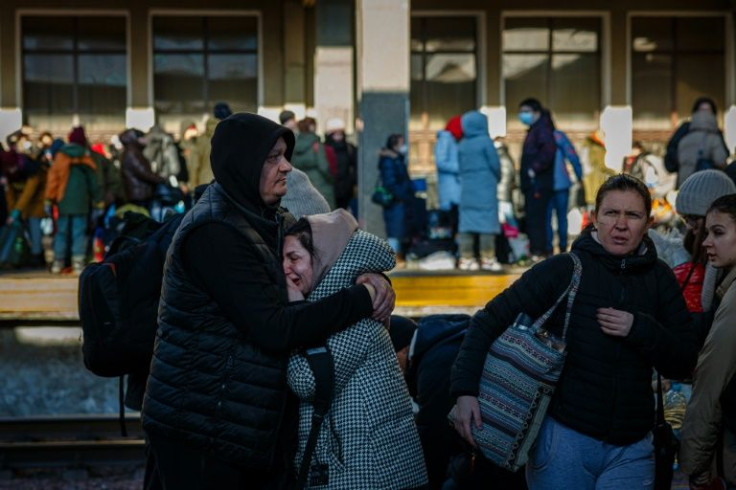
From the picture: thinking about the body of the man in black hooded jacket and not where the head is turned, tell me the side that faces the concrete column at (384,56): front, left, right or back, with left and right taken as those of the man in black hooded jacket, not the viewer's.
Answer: left

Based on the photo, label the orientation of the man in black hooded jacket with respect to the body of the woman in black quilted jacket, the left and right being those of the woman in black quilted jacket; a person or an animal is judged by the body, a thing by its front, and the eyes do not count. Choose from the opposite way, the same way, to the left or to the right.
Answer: to the left

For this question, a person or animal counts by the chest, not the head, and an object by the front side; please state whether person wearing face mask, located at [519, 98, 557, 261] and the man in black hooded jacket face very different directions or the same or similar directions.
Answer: very different directions

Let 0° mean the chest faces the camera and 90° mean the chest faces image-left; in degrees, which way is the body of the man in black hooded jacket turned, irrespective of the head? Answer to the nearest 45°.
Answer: approximately 270°

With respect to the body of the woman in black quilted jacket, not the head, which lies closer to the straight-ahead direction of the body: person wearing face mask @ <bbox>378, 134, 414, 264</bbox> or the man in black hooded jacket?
the man in black hooded jacket

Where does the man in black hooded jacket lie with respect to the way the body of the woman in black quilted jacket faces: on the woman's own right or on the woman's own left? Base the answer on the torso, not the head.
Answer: on the woman's own right

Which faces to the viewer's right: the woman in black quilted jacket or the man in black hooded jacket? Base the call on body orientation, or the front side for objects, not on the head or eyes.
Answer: the man in black hooded jacket
